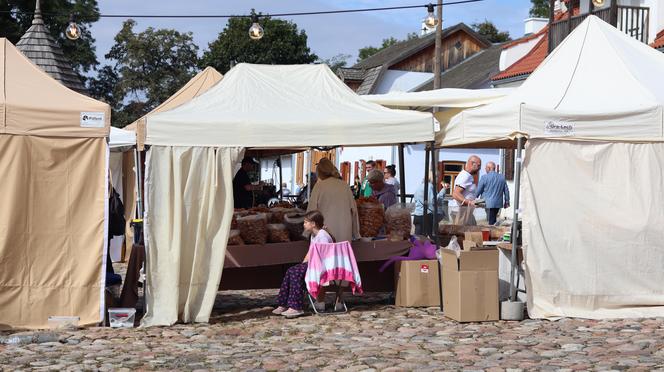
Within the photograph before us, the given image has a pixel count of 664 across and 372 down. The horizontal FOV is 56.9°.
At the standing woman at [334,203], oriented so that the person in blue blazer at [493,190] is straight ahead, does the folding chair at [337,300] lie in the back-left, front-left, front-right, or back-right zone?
back-right

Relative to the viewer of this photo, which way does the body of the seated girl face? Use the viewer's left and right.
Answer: facing to the left of the viewer

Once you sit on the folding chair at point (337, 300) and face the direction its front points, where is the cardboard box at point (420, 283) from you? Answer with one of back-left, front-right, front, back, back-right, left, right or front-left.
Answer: back

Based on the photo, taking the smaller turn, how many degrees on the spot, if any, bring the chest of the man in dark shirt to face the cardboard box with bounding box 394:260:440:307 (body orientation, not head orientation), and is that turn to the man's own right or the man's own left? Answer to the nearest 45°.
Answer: approximately 45° to the man's own right

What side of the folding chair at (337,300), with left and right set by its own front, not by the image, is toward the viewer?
left

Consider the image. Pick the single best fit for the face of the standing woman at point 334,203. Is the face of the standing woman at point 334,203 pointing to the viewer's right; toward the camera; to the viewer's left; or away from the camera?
away from the camera

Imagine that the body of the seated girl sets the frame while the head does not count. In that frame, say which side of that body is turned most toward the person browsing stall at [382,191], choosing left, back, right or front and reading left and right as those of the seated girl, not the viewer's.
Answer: right
